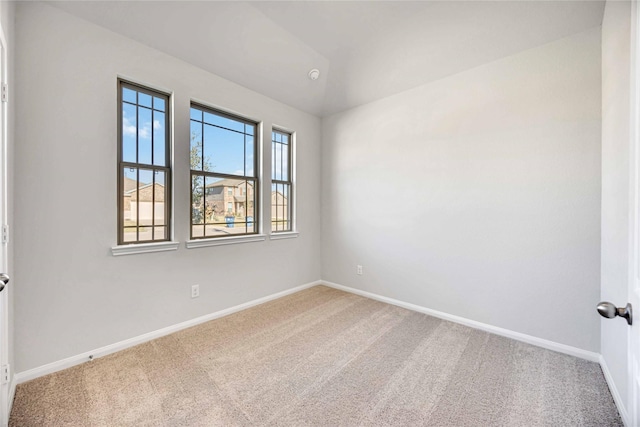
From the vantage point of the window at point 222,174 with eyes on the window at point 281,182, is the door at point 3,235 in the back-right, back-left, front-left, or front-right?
back-right

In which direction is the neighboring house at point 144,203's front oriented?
toward the camera

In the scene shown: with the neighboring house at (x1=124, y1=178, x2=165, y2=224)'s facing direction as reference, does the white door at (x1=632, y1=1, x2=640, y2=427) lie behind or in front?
in front

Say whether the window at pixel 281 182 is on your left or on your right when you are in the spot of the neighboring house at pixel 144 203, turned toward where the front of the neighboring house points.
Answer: on your left

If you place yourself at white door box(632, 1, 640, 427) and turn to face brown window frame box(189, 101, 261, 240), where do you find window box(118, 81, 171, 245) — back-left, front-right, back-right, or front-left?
front-left

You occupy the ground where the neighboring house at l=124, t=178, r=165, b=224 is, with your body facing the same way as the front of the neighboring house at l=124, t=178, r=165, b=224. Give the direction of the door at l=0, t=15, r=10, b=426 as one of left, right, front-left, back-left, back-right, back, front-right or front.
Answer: front-right
